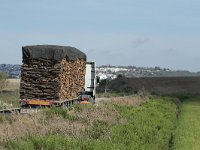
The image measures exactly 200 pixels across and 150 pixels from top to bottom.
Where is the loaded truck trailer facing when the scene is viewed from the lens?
facing away from the viewer and to the right of the viewer
